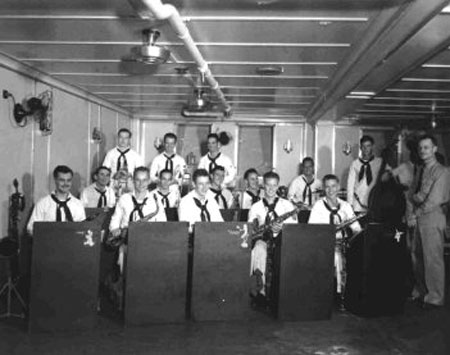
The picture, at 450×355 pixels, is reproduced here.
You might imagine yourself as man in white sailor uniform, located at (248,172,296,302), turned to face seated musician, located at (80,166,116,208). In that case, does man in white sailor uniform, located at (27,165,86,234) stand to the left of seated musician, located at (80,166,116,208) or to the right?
left

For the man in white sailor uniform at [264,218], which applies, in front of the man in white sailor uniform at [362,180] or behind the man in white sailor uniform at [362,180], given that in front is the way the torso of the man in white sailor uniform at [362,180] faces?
in front

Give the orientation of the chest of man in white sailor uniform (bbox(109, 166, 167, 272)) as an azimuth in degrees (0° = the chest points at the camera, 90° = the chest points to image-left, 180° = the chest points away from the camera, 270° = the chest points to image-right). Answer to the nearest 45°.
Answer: approximately 0°

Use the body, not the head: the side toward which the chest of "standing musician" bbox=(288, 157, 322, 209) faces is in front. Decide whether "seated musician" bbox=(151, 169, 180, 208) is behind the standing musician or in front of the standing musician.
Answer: in front

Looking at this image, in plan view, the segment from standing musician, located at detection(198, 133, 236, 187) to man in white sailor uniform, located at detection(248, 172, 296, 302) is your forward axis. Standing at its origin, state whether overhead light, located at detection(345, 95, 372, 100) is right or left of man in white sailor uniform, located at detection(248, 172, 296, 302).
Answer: left

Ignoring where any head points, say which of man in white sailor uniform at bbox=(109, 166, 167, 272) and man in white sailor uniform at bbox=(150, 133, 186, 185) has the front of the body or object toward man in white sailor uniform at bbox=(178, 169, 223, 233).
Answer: man in white sailor uniform at bbox=(150, 133, 186, 185)

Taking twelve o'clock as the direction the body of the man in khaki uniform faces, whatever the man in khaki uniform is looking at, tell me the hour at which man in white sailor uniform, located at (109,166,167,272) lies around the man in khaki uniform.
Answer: The man in white sailor uniform is roughly at 1 o'clock from the man in khaki uniform.

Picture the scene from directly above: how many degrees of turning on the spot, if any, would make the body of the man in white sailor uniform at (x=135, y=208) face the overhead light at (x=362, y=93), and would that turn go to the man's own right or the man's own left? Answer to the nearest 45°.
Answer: approximately 90° to the man's own left
